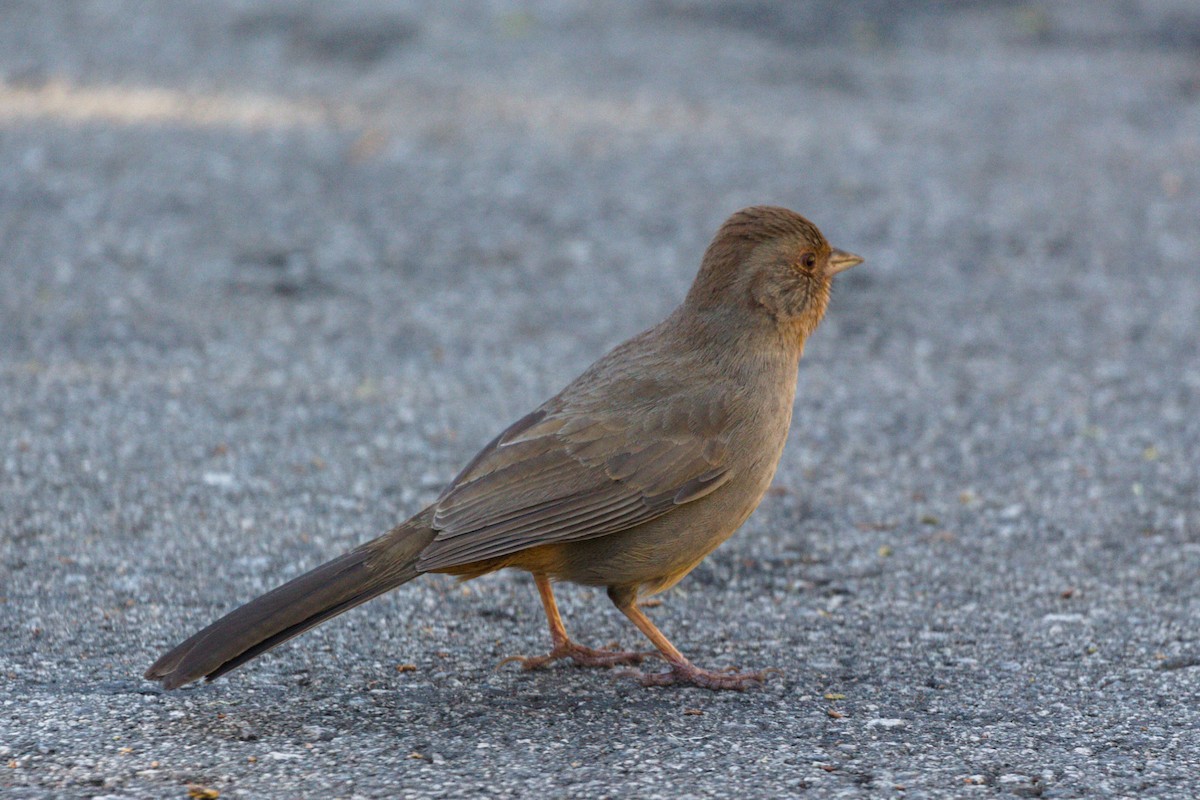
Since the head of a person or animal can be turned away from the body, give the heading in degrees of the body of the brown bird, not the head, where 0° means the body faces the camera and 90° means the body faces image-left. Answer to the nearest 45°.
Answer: approximately 270°
